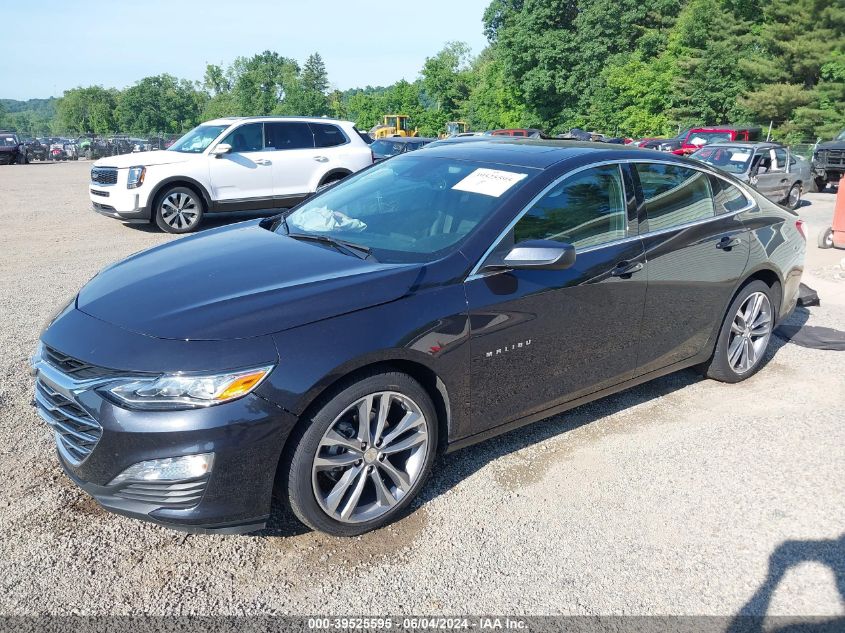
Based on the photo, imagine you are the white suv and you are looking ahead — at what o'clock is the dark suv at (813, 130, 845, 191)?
The dark suv is roughly at 7 o'clock from the white suv.

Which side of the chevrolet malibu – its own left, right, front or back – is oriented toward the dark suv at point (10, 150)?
right

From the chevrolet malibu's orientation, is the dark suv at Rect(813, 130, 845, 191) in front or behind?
behind

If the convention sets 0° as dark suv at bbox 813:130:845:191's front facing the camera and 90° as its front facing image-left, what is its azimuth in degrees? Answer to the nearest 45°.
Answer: approximately 45°

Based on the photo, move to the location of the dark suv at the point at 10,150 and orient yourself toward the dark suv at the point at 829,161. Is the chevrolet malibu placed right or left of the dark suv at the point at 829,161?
right

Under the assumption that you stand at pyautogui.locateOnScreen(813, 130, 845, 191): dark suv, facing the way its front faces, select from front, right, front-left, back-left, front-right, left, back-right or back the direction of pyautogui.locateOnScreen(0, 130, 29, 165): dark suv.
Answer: front-right

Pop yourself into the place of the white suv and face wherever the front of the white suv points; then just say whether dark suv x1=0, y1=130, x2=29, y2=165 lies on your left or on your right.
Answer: on your right
